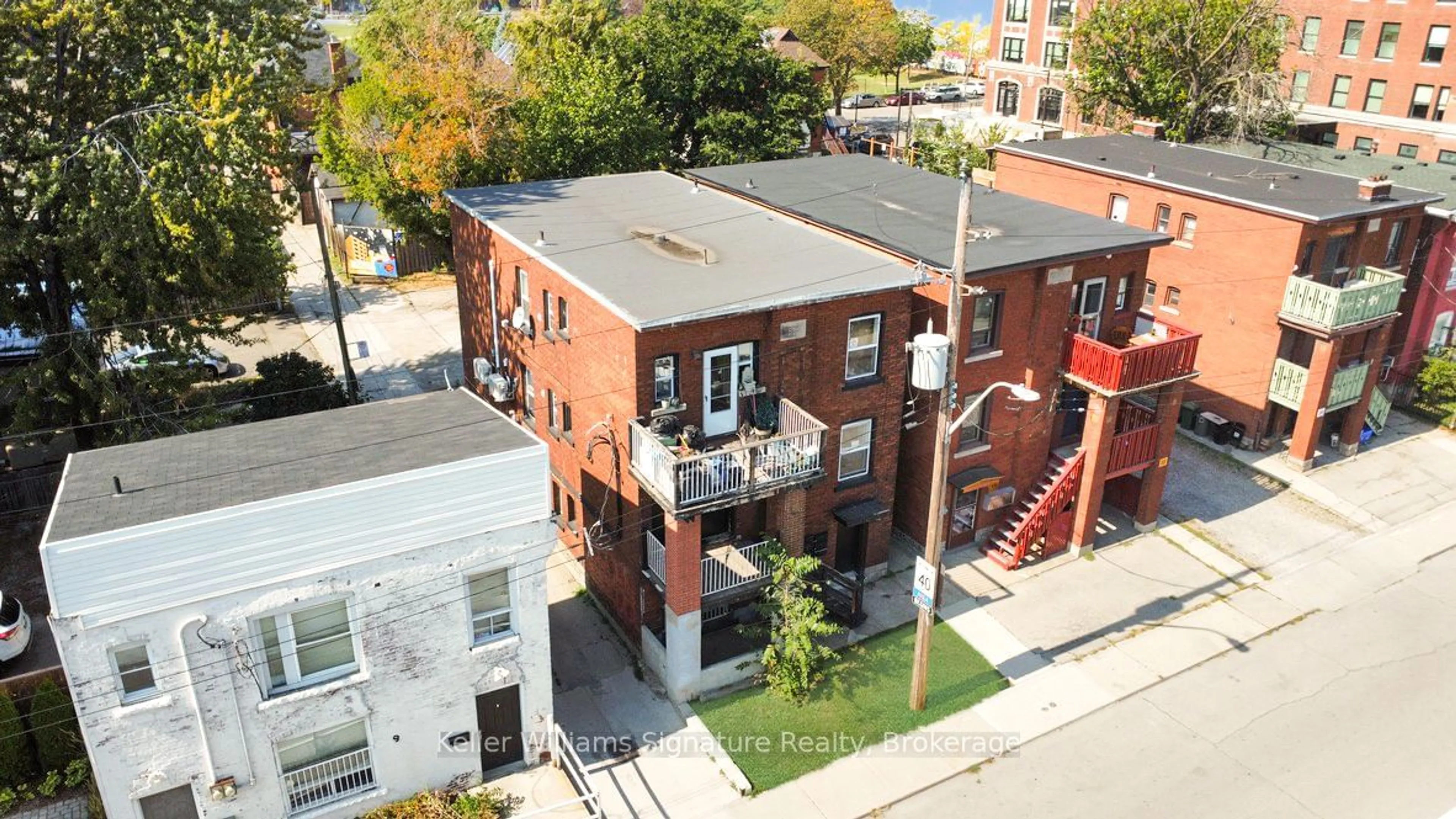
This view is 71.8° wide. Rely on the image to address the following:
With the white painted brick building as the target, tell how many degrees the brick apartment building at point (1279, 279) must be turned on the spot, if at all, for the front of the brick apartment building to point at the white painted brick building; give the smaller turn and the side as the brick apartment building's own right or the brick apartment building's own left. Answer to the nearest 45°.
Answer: approximately 90° to the brick apartment building's own right

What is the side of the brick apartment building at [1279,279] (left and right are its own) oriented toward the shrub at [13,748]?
right

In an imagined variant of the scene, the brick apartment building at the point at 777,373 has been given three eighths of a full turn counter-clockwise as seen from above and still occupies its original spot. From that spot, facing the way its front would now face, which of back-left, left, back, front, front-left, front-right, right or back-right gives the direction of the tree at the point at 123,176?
left

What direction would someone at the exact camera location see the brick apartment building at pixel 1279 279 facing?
facing the viewer and to the right of the viewer

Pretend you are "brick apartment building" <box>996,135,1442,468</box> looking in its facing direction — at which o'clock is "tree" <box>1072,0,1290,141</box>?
The tree is roughly at 7 o'clock from the brick apartment building.

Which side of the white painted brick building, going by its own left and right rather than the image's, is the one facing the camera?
front

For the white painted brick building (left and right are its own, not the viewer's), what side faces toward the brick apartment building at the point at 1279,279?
left

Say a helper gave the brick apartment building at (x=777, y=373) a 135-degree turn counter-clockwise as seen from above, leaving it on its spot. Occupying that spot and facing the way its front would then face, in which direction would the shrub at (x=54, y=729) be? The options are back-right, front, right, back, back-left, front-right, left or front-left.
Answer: back-left

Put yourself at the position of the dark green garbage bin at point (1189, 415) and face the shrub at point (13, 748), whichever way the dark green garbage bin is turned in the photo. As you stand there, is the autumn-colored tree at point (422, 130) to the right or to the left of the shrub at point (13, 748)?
right

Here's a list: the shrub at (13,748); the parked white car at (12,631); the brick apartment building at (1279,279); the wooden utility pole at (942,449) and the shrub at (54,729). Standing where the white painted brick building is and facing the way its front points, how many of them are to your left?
2

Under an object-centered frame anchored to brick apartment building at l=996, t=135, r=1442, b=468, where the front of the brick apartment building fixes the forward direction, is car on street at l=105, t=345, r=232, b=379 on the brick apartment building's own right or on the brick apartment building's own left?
on the brick apartment building's own right

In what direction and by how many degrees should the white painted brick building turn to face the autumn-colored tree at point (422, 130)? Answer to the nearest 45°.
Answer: approximately 180°

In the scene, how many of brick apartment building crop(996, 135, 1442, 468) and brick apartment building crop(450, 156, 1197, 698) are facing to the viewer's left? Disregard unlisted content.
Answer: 0

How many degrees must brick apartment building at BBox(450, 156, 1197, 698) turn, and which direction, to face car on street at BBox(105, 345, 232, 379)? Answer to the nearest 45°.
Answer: approximately 135° to its right
